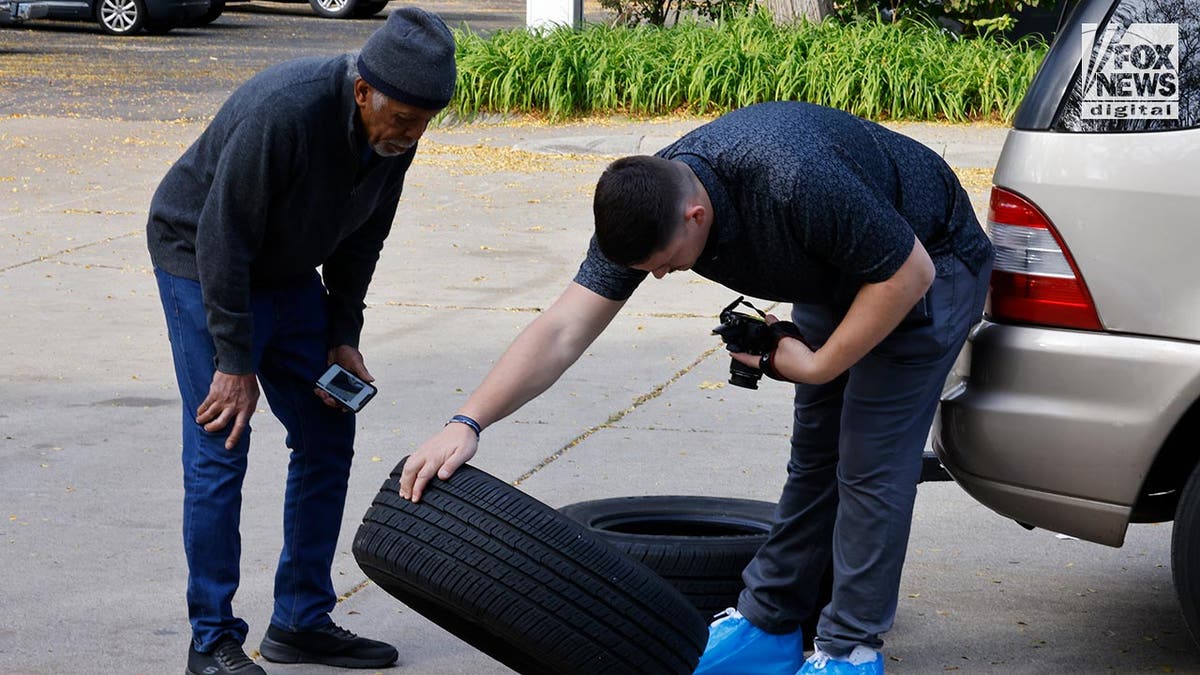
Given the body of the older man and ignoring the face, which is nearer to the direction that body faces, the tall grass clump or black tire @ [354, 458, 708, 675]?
the black tire

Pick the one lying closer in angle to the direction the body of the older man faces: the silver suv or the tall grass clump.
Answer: the silver suv

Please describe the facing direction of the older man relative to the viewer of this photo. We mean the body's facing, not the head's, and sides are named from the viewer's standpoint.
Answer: facing the viewer and to the right of the viewer

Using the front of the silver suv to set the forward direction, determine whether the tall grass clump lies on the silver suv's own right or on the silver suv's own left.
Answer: on the silver suv's own left

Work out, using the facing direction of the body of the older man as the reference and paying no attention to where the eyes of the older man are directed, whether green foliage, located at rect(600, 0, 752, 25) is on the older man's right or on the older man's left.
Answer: on the older man's left

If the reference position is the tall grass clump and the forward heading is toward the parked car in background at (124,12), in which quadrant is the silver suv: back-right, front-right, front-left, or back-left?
back-left

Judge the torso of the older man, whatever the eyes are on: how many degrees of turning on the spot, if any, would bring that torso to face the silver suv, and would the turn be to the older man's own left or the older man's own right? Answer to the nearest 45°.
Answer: approximately 45° to the older man's own left

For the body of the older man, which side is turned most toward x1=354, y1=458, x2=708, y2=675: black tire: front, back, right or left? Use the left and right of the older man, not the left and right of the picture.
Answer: front

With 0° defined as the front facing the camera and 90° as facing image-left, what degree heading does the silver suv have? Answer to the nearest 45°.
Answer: approximately 270°

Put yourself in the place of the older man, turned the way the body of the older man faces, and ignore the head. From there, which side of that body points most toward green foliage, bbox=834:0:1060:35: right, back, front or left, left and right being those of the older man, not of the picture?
left

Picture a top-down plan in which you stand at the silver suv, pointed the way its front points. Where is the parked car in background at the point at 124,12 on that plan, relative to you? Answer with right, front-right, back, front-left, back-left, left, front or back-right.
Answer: back-left
